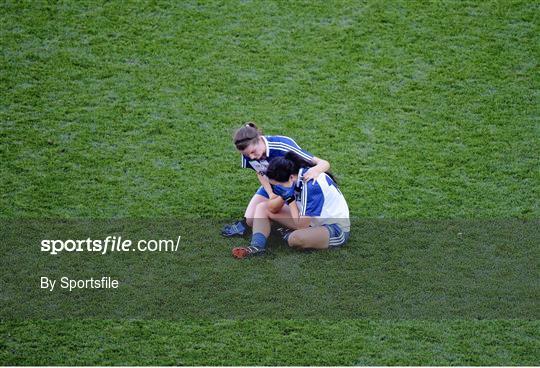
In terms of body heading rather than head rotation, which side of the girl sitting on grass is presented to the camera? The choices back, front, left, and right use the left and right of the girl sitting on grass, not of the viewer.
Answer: left
